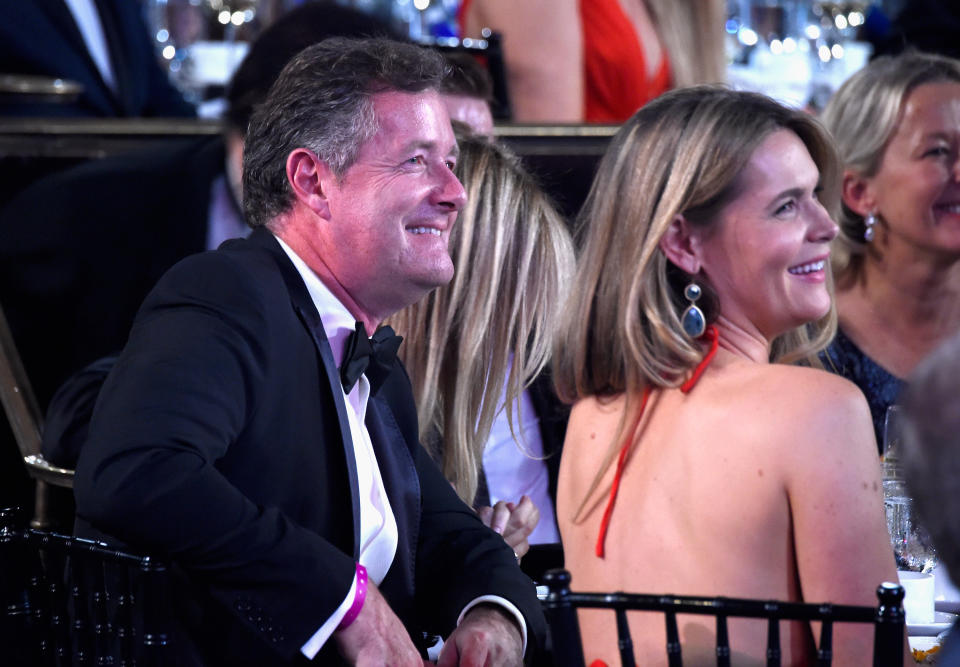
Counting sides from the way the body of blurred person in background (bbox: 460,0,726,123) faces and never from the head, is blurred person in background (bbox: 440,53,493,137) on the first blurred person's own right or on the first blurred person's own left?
on the first blurred person's own right

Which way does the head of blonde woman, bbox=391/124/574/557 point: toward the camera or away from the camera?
away from the camera

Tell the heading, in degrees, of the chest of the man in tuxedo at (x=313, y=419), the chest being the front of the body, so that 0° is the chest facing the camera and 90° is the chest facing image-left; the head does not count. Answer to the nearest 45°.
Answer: approximately 315°

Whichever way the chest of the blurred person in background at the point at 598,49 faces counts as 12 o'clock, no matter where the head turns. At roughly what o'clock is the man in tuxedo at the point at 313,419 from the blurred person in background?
The man in tuxedo is roughly at 2 o'clock from the blurred person in background.

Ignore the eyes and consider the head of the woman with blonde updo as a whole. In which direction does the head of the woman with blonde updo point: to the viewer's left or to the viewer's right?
to the viewer's right

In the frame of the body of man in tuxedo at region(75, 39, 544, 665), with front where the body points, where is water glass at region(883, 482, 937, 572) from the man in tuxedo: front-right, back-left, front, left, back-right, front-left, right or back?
front-left

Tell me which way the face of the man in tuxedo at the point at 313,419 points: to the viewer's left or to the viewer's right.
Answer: to the viewer's right

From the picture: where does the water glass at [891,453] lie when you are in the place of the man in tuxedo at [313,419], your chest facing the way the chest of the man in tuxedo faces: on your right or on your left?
on your left

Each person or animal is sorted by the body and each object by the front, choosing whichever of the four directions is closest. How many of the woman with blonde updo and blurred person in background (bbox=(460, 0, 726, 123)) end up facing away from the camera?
0

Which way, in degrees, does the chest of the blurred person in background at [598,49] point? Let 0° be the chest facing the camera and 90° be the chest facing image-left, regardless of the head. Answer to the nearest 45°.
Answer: approximately 315°
